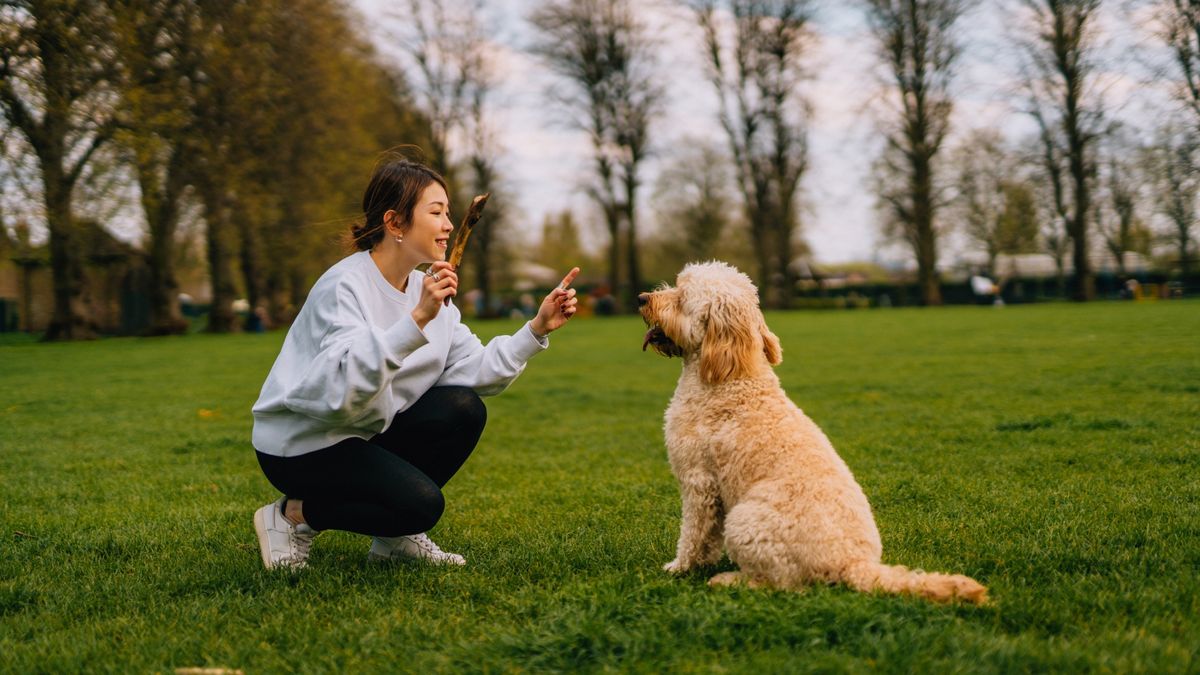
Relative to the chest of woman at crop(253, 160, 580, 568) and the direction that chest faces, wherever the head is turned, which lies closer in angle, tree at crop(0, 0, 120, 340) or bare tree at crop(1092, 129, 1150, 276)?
the bare tree

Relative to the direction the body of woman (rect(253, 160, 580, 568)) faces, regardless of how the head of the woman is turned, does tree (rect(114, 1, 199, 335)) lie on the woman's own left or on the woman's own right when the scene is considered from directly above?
on the woman's own left

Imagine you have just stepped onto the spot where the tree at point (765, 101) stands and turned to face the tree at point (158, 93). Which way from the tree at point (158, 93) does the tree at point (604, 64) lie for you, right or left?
right

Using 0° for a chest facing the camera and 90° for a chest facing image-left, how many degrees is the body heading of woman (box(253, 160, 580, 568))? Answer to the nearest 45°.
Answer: approximately 270°

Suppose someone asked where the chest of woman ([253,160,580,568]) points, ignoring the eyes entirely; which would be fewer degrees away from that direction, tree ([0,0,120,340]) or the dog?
the dog

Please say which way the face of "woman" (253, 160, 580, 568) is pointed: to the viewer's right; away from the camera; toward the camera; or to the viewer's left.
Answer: to the viewer's right

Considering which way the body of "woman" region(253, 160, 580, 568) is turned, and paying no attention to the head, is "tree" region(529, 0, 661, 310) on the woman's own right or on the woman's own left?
on the woman's own left

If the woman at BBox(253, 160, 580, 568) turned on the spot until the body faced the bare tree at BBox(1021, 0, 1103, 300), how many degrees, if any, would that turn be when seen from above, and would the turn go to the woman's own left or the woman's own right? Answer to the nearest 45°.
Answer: approximately 45° to the woman's own left

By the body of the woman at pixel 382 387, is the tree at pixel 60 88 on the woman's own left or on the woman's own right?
on the woman's own left

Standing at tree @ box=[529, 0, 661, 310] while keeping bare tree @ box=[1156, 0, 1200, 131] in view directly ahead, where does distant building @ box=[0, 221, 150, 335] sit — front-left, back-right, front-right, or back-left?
back-right

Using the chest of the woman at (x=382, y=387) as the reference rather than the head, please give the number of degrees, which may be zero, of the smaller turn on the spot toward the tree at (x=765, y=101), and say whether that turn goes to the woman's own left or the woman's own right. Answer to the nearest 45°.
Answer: approximately 45° to the woman's own left

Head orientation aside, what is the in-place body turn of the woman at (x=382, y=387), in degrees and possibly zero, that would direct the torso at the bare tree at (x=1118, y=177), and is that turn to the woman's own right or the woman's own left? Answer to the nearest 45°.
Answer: approximately 45° to the woman's own left

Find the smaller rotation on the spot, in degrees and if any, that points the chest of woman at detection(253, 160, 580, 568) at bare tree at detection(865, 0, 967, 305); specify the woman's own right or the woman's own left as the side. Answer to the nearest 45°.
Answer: approximately 45° to the woman's own left

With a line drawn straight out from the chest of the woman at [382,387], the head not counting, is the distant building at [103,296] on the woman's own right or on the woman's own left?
on the woman's own left

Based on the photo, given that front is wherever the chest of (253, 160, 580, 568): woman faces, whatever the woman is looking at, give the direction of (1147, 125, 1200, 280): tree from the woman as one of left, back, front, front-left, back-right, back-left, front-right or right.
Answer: front-left
